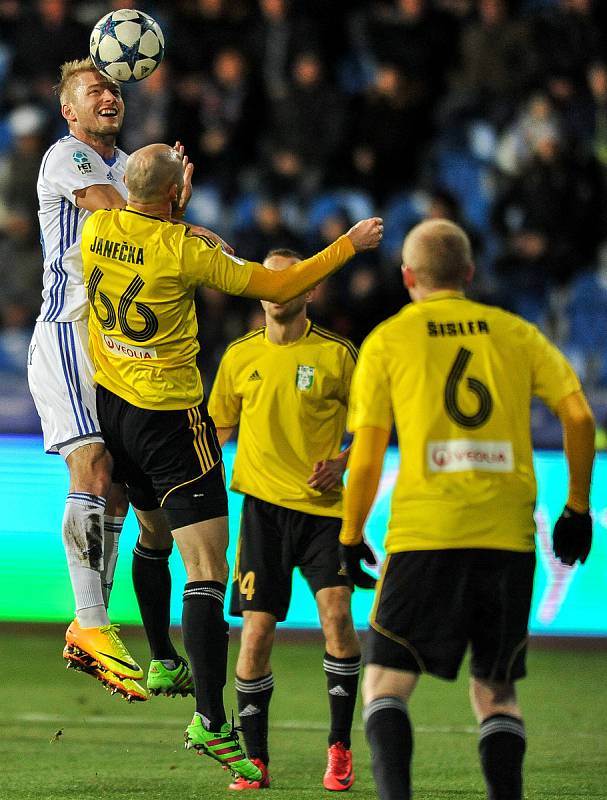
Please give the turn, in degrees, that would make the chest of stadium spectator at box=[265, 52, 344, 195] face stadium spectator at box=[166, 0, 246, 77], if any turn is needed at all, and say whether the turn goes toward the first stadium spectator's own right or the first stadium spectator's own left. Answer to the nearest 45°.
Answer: approximately 135° to the first stadium spectator's own right

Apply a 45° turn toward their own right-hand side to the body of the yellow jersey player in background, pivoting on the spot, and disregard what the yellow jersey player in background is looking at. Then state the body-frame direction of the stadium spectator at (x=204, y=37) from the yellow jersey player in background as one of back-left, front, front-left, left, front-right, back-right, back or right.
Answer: back-right

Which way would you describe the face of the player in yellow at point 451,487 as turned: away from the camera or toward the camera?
away from the camera

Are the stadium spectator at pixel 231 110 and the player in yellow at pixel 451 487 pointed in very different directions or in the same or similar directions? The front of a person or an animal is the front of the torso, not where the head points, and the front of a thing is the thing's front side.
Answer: very different directions

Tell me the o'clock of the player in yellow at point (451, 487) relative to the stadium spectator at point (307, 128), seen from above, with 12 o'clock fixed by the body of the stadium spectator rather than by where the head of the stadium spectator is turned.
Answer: The player in yellow is roughly at 12 o'clock from the stadium spectator.

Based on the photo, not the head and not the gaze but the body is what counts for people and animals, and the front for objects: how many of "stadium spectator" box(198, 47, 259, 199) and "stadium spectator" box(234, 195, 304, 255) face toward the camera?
2

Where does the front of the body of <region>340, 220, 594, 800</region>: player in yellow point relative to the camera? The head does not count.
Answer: away from the camera

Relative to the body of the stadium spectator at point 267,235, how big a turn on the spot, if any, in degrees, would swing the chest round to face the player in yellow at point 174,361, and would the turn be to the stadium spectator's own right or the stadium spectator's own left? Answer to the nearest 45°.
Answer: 0° — they already face them

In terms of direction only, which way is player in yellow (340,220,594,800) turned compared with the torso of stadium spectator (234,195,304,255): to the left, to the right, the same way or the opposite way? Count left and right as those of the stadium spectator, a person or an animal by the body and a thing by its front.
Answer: the opposite way

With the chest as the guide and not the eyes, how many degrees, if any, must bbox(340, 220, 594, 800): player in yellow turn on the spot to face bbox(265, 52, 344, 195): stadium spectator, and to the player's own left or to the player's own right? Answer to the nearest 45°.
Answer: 0° — they already face them

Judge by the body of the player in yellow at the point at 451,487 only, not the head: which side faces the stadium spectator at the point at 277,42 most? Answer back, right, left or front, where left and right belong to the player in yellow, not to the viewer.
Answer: front

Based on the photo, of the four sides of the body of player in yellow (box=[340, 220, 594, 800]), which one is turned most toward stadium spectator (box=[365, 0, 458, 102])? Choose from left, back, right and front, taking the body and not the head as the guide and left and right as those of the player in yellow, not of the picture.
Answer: front

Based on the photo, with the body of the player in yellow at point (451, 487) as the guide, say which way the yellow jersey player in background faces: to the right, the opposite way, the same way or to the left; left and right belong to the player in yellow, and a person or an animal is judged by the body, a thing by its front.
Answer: the opposite way
